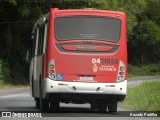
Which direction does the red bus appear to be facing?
away from the camera
